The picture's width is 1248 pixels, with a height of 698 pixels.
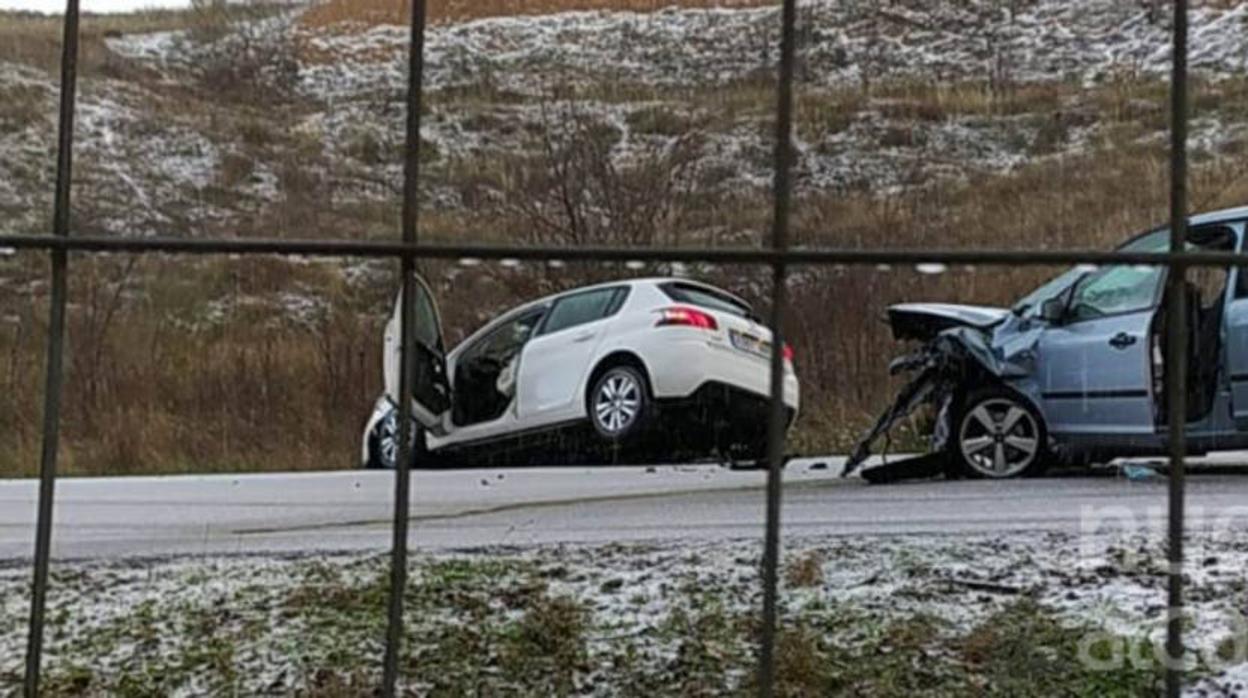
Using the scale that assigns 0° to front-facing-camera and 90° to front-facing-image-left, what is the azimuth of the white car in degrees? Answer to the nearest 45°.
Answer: approximately 135°

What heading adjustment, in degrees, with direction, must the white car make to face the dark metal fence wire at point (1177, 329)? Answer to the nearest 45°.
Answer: approximately 135° to its left

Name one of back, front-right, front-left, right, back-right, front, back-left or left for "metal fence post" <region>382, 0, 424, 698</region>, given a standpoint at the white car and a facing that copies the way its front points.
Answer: back-left

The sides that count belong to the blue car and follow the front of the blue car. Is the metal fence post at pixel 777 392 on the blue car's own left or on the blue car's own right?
on the blue car's own left

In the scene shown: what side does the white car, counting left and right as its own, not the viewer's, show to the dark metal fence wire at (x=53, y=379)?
left

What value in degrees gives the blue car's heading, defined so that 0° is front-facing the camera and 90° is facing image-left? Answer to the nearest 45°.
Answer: approximately 90°

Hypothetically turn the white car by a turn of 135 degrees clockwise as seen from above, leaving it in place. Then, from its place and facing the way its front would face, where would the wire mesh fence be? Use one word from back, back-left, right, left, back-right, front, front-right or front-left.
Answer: right

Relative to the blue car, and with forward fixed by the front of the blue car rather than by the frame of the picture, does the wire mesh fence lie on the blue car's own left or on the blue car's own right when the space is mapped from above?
on the blue car's own left

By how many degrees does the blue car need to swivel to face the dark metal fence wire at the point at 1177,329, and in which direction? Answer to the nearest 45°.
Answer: approximately 90° to its left
